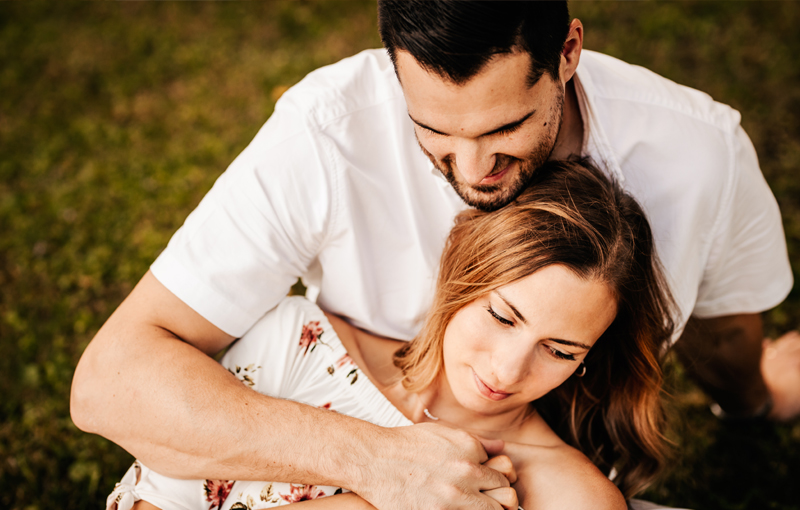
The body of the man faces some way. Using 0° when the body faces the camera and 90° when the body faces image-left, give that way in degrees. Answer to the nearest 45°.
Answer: approximately 0°
